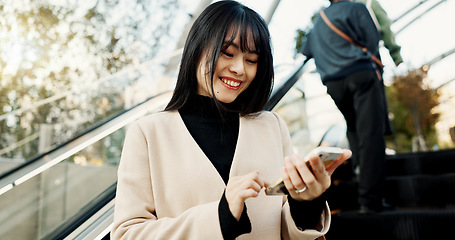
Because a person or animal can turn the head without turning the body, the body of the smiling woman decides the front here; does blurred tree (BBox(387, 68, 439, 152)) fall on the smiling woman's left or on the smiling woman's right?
on the smiling woman's left

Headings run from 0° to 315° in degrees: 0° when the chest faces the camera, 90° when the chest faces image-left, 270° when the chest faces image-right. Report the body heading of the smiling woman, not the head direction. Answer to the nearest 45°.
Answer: approximately 315°
